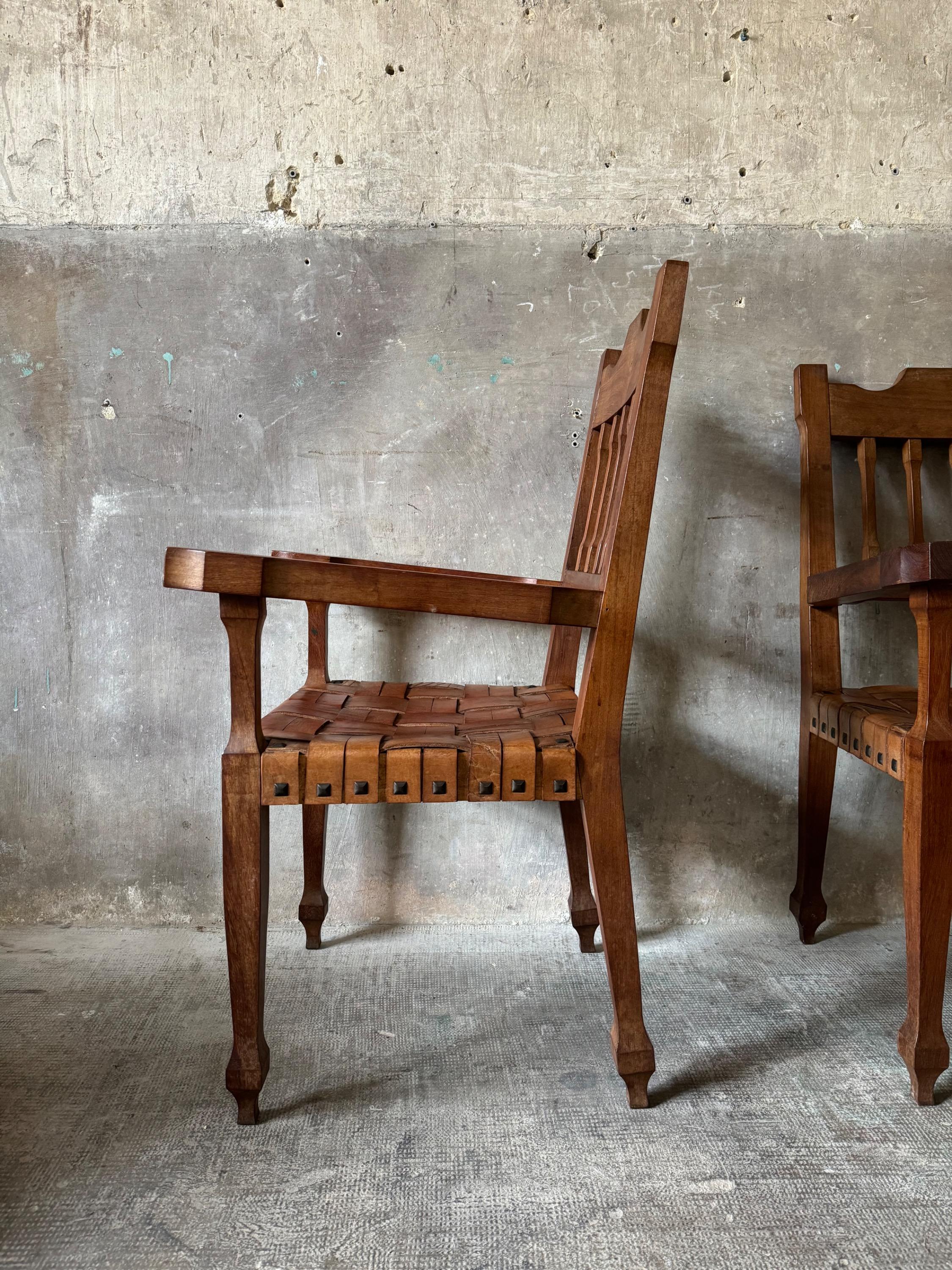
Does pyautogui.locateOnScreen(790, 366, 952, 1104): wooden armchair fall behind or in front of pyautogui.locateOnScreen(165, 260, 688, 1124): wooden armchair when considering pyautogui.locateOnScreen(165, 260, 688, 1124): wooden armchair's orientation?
behind

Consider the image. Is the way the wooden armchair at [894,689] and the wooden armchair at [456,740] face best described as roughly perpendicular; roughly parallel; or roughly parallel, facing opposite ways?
roughly perpendicular

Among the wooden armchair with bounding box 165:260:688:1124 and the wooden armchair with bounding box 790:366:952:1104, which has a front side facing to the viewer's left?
the wooden armchair with bounding box 165:260:688:1124

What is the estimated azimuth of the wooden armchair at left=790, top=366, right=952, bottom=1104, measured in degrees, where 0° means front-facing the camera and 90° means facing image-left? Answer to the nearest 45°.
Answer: approximately 315°

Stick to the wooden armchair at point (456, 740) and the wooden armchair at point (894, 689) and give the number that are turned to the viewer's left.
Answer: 1

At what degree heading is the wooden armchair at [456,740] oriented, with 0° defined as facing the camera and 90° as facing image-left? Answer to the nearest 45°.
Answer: approximately 90°

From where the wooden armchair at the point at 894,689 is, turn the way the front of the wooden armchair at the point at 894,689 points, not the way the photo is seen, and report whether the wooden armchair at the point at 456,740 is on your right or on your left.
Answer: on your right
